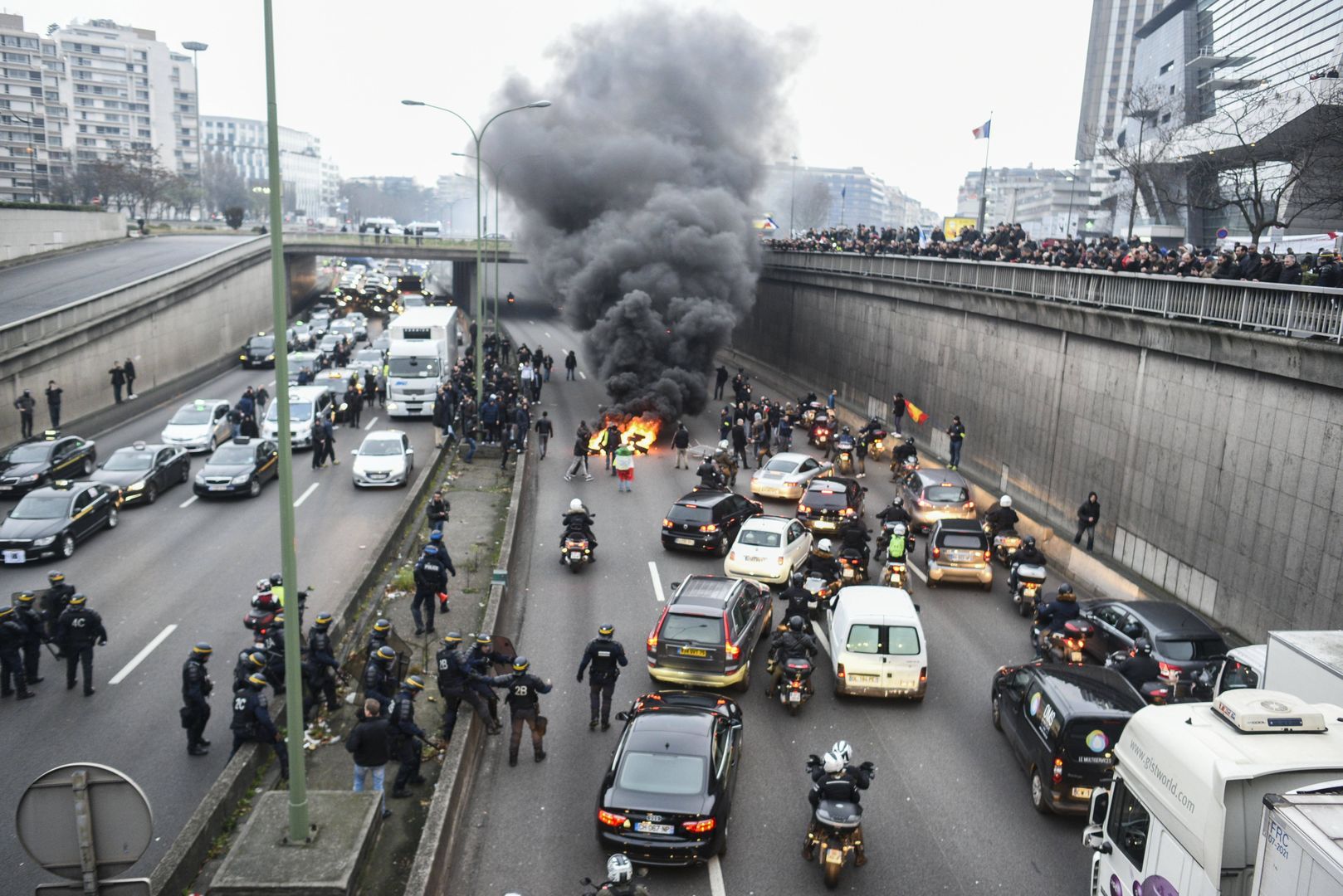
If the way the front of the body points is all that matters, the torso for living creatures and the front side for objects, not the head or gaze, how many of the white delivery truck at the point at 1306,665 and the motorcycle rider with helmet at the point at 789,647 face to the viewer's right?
0

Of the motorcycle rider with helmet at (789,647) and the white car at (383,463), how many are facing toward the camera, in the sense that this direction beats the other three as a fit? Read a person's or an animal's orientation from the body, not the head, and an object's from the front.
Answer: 1

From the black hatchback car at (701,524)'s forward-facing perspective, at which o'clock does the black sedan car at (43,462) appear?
the black sedan car at (43,462) is roughly at 8 o'clock from the black hatchback car at (701,524).

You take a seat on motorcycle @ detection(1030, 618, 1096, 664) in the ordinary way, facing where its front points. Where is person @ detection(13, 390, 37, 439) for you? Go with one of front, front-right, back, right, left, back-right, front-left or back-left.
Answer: front-left

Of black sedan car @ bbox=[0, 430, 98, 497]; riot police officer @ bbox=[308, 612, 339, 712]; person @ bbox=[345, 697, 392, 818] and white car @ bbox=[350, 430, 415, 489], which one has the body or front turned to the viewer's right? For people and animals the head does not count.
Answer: the riot police officer

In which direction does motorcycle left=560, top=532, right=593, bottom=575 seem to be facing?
away from the camera

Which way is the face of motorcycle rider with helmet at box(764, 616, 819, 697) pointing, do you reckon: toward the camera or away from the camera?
away from the camera

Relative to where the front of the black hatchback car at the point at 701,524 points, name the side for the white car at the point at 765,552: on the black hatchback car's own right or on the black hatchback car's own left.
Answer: on the black hatchback car's own right

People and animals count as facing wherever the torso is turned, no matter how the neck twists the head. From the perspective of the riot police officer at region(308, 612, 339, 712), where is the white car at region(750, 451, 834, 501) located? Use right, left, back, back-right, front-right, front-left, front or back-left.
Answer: front-left

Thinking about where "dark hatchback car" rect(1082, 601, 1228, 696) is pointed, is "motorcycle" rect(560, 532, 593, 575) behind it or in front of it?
in front

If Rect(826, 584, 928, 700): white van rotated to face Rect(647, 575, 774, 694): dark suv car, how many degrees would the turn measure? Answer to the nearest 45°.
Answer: approximately 90° to its left

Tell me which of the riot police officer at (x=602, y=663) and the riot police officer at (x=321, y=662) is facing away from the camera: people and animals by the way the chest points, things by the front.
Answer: the riot police officer at (x=602, y=663)

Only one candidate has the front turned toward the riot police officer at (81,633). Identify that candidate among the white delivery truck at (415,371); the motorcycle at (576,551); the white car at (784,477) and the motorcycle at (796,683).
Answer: the white delivery truck
